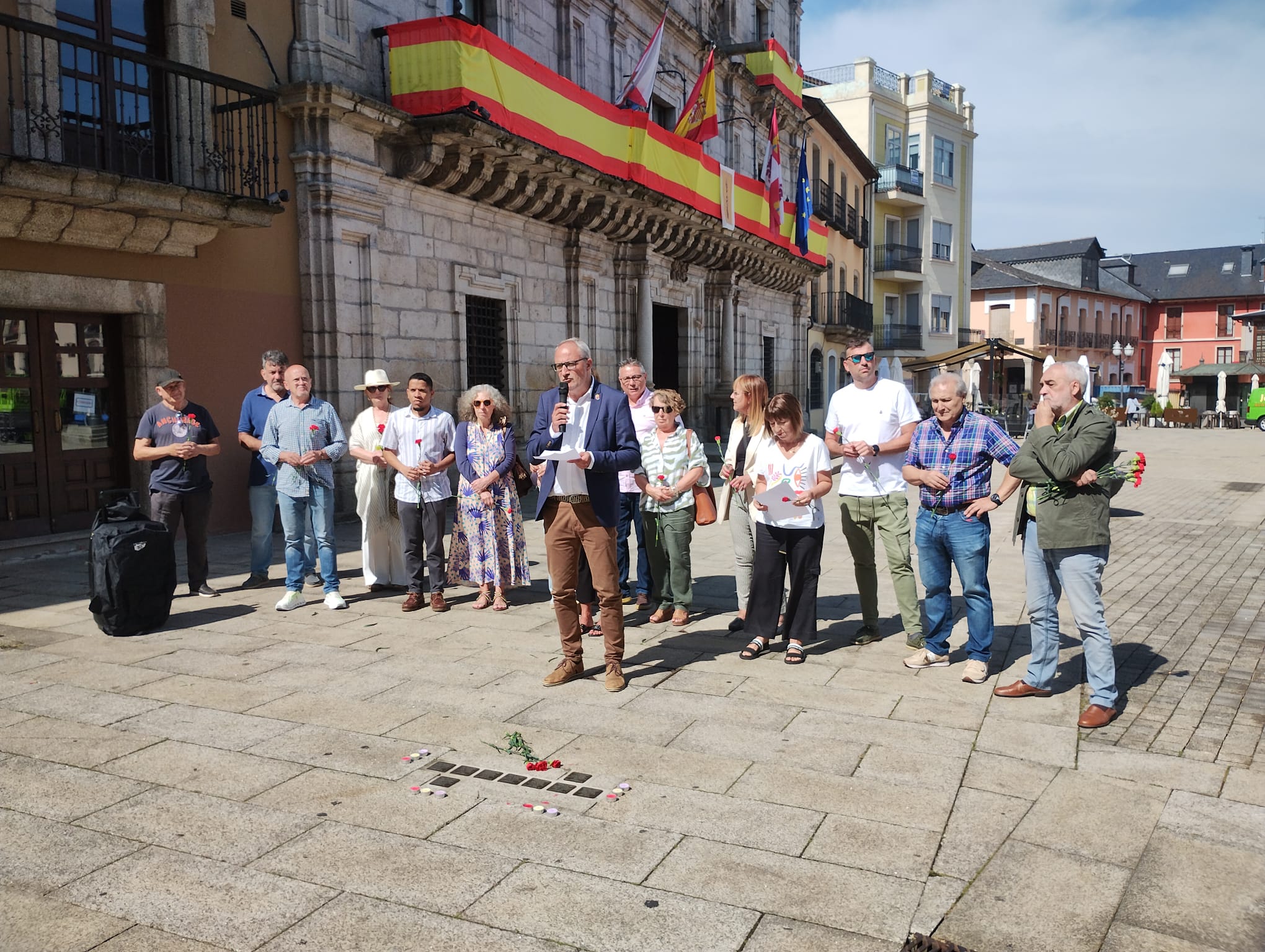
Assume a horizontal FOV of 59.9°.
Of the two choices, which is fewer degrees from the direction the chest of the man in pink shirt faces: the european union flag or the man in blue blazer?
the man in blue blazer

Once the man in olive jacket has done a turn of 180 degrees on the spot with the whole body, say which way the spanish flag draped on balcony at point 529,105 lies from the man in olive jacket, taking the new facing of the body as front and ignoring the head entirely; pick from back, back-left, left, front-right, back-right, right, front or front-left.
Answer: left

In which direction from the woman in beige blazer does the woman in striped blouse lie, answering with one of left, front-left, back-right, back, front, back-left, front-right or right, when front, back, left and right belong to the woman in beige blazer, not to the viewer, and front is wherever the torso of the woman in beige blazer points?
right

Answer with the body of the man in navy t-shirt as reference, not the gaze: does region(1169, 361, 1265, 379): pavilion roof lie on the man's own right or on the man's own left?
on the man's own left

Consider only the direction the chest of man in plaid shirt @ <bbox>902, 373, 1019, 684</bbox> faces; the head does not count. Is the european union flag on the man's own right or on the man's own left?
on the man's own right

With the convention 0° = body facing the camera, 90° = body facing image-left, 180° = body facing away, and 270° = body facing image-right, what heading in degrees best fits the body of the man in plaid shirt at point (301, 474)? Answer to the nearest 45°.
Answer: approximately 0°

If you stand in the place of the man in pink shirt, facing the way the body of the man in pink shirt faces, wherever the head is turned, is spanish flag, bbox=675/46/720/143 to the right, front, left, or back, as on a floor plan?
back

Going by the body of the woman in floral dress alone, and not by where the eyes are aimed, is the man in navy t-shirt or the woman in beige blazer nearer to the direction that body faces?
the woman in beige blazer

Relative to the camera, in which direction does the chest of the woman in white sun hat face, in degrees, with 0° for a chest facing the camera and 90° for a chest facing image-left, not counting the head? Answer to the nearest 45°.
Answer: approximately 0°

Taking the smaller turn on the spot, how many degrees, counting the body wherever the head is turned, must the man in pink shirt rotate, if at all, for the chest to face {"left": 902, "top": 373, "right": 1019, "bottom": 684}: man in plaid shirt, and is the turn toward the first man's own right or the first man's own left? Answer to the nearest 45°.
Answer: approximately 45° to the first man's own left

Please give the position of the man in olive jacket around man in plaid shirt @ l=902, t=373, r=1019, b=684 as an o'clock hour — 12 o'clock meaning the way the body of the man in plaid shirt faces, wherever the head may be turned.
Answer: The man in olive jacket is roughly at 9 o'clock from the man in plaid shirt.

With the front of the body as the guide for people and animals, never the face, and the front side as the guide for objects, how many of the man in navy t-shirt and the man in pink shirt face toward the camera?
2
